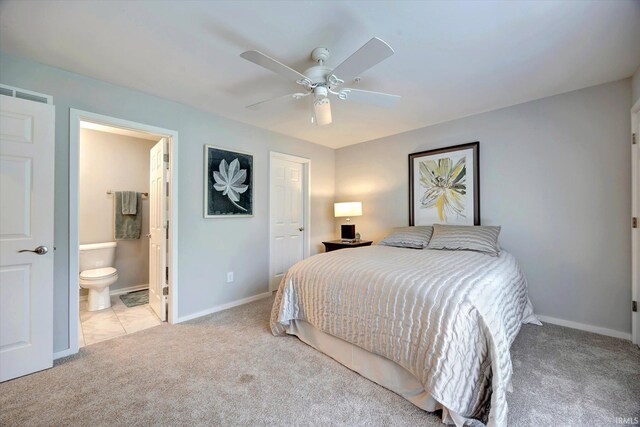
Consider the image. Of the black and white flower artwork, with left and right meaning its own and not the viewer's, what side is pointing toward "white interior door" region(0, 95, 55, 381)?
right

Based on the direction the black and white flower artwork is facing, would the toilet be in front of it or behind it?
behind

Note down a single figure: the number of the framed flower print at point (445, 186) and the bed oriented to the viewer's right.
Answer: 0

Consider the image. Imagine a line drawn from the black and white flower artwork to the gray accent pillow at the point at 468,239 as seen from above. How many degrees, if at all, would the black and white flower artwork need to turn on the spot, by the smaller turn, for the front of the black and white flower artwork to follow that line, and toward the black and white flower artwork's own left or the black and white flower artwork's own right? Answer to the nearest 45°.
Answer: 0° — it already faces it

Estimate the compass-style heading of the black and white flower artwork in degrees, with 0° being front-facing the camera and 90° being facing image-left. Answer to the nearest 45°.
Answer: approximately 315°

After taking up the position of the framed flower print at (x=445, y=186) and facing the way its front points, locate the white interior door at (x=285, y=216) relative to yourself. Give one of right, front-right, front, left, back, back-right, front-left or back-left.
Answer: front-right

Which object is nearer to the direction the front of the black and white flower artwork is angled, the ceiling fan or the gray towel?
the ceiling fan

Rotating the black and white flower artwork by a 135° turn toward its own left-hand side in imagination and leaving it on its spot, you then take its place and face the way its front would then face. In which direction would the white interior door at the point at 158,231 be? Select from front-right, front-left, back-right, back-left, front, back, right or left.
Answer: left

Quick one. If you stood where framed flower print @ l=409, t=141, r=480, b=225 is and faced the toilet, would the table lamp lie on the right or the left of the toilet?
right

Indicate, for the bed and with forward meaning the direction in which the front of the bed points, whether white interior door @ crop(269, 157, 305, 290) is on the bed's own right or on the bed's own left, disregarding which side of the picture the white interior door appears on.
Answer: on the bed's own right

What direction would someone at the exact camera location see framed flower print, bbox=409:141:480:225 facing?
facing the viewer and to the left of the viewer

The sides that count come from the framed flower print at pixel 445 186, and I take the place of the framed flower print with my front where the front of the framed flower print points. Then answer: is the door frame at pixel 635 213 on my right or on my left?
on my left

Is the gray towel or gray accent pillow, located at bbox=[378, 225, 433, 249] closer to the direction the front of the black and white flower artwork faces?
the gray accent pillow

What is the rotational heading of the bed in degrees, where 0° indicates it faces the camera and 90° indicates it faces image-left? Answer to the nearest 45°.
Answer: approximately 45°

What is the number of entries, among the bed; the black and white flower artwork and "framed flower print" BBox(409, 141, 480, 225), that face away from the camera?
0

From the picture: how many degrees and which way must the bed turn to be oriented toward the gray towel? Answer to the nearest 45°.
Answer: approximately 45° to its right

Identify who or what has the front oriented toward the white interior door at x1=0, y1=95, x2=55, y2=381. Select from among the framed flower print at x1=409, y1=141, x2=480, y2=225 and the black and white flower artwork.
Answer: the framed flower print
